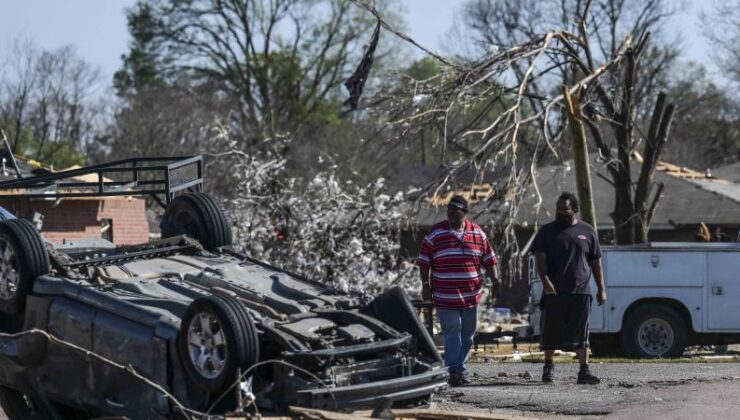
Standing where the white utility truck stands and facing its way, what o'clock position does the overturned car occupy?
The overturned car is roughly at 4 o'clock from the white utility truck.

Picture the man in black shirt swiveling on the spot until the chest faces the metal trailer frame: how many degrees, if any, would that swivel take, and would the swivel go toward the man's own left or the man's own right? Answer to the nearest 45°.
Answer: approximately 90° to the man's own right

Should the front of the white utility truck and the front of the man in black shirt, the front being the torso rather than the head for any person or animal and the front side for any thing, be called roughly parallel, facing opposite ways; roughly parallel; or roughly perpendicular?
roughly perpendicular

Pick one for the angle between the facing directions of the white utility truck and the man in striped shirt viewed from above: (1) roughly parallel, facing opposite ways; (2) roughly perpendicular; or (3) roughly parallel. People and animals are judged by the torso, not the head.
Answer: roughly perpendicular

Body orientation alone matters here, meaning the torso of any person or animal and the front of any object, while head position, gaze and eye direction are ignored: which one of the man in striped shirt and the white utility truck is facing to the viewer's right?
the white utility truck

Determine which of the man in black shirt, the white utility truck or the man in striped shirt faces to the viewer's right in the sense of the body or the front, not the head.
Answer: the white utility truck

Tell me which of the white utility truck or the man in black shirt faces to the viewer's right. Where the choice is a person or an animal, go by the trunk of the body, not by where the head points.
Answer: the white utility truck

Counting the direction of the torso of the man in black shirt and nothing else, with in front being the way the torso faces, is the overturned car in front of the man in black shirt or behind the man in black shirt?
in front

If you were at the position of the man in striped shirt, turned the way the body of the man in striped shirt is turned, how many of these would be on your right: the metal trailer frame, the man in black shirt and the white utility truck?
1

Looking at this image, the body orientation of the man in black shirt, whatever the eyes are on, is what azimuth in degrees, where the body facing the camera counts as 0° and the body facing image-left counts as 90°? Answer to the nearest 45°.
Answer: approximately 0°
